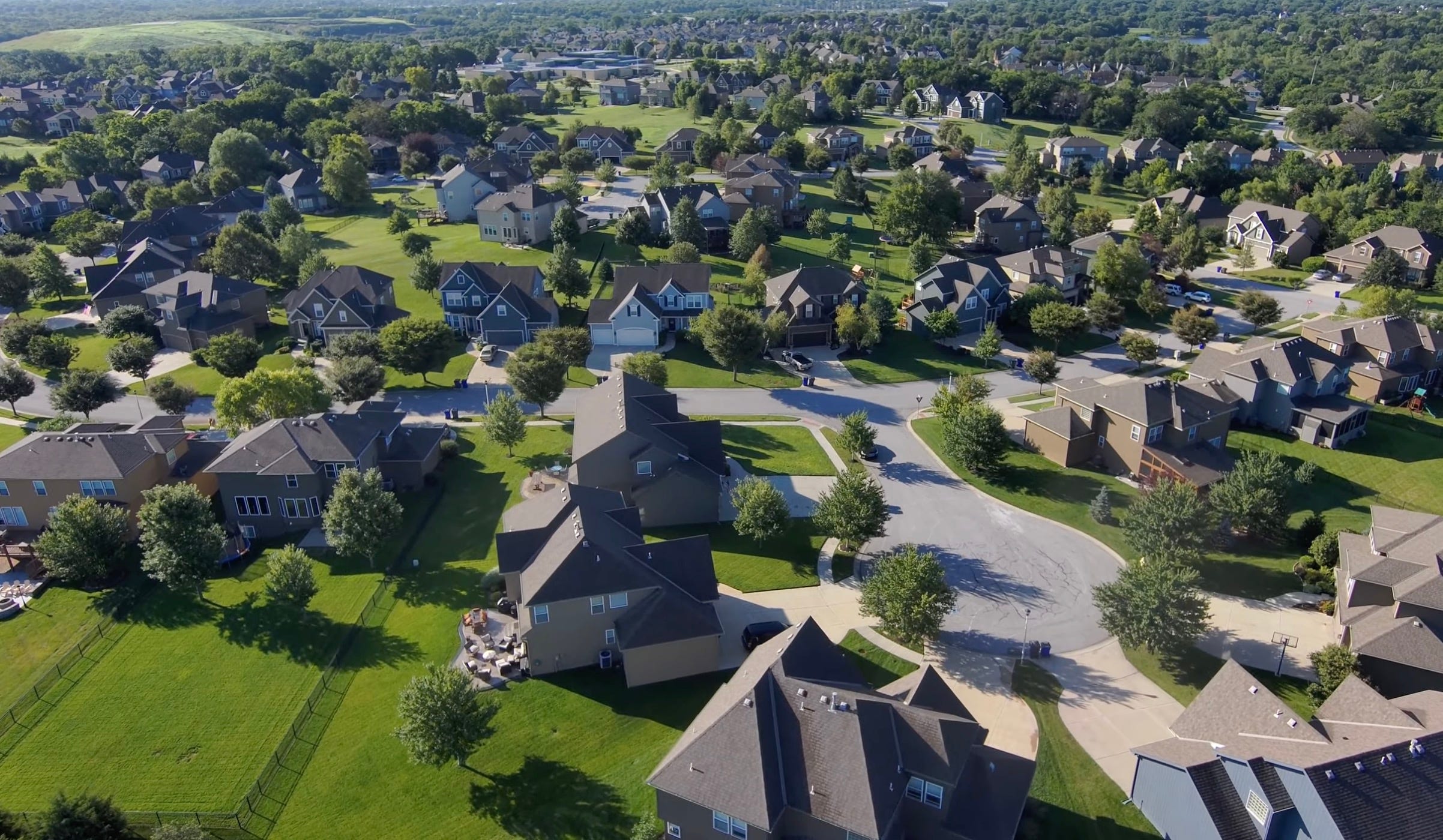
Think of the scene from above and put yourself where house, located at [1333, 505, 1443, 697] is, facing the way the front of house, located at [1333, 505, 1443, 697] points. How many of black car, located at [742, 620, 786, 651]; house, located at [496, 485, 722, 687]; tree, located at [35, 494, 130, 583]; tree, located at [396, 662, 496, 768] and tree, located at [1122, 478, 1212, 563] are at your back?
0

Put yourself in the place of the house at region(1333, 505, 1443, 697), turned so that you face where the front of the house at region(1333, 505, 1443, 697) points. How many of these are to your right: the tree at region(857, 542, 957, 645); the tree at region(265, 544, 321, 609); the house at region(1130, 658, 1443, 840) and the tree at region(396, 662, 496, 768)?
0

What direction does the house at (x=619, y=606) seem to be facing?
to the viewer's right

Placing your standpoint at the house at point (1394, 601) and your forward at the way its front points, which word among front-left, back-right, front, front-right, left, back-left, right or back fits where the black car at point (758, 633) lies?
front-left

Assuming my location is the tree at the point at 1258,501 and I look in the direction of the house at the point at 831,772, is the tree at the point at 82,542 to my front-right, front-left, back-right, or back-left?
front-right

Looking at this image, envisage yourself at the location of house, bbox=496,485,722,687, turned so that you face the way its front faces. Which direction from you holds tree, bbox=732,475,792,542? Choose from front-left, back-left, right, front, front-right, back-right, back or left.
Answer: front-left

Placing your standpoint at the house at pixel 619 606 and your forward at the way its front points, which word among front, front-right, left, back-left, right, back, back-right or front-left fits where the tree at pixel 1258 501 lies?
front

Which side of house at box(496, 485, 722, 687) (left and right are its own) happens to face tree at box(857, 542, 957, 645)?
front

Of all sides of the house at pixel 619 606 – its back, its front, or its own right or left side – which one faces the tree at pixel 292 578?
back

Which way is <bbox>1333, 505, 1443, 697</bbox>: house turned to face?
to the viewer's left

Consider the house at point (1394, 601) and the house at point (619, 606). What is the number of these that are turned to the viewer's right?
1

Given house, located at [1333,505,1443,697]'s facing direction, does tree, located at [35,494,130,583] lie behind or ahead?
ahead

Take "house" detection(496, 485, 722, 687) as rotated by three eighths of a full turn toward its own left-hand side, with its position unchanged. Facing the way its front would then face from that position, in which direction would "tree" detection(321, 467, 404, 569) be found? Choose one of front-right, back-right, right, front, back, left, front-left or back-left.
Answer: front

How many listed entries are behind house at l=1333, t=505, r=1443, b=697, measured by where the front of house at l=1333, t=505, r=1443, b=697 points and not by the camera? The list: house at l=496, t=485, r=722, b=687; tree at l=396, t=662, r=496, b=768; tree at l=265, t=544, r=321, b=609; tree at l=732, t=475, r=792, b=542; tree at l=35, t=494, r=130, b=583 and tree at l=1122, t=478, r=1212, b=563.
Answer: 0

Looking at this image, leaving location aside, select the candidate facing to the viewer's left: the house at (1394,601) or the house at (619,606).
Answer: the house at (1394,601)

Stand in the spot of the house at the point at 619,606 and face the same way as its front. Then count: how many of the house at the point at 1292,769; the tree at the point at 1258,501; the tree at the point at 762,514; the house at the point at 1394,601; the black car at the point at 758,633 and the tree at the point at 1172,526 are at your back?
0

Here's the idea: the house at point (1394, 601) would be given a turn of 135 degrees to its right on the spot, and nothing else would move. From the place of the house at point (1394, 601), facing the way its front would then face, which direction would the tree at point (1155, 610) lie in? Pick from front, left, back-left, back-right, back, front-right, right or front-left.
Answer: back

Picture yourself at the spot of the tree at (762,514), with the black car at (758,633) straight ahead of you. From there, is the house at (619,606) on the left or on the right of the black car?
right

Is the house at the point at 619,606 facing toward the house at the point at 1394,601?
yes

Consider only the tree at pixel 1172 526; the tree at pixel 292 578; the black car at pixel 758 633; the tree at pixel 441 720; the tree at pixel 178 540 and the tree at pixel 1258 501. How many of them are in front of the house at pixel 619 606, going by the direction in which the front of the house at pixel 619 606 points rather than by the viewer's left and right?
3

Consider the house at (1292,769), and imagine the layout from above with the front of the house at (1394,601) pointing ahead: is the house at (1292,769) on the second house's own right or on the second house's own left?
on the second house's own left
